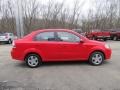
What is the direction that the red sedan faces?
to the viewer's right
